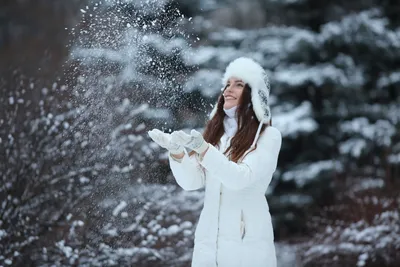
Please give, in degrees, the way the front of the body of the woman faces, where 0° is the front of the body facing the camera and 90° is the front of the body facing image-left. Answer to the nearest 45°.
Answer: approximately 45°
